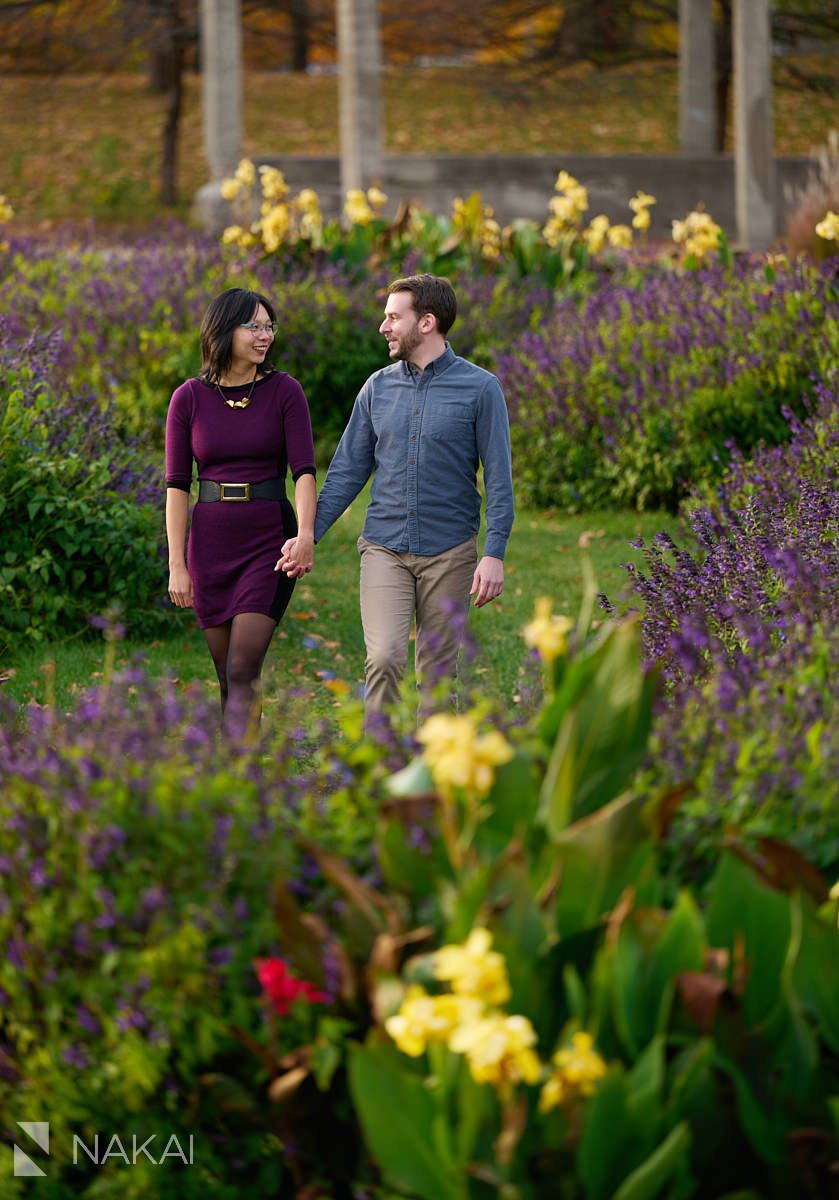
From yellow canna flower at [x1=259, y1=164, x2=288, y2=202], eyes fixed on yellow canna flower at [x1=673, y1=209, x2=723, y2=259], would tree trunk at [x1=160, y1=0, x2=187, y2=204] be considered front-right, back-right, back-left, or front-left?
back-left

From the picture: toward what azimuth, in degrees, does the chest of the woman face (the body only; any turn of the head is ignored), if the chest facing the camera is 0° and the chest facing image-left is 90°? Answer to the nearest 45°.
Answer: approximately 0°

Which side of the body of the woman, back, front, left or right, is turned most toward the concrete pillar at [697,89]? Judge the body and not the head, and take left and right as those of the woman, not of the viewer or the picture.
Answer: back

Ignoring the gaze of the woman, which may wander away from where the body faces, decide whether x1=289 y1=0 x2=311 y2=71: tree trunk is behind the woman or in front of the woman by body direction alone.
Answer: behind

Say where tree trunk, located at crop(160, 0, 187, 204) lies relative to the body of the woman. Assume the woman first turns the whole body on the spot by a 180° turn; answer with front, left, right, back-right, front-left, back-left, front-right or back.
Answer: front

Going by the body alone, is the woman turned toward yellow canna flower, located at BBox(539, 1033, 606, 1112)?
yes

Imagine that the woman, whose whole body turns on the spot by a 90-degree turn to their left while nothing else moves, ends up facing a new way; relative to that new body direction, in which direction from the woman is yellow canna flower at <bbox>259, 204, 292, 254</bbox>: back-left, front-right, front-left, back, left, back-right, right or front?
left

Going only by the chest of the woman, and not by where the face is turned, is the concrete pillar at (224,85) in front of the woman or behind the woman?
behind

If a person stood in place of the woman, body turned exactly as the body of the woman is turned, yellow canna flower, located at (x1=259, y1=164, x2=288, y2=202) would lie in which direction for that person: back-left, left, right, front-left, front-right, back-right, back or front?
back

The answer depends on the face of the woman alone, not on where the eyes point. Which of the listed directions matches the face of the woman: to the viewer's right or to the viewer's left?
to the viewer's right

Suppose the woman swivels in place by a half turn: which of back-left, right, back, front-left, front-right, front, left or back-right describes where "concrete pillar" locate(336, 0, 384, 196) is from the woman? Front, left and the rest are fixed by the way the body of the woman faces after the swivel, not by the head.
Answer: front
